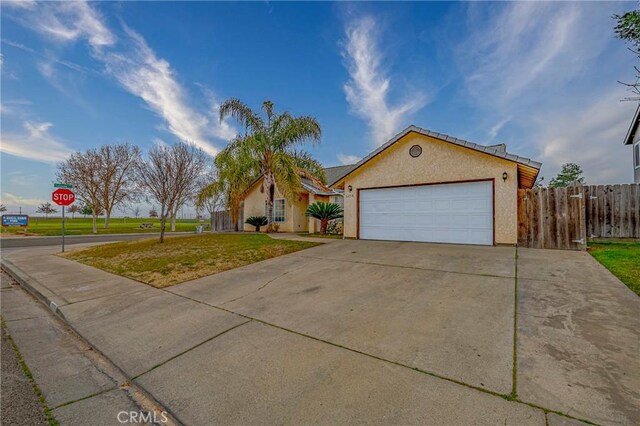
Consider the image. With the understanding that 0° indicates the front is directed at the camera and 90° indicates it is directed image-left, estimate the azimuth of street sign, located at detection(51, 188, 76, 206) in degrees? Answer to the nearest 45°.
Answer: approximately 0°

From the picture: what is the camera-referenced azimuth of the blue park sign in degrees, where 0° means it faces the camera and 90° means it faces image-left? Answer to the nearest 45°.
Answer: approximately 0°

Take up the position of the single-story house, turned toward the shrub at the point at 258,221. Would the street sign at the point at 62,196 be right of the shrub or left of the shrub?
left

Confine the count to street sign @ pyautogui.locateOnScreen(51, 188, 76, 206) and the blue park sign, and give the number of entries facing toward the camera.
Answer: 2
